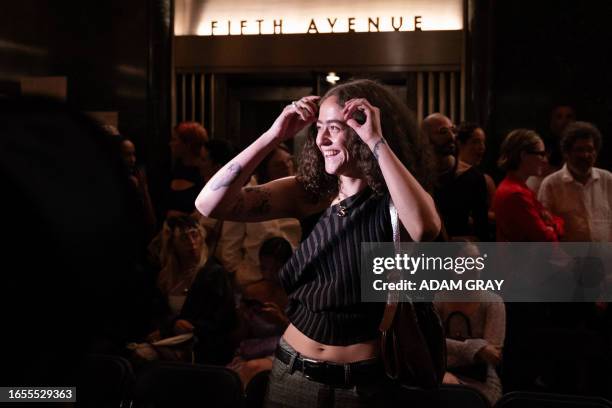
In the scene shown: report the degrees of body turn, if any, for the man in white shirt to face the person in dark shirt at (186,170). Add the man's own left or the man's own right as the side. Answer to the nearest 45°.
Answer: approximately 90° to the man's own right

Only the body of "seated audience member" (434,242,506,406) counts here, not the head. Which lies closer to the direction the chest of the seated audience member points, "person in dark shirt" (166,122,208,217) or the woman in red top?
the person in dark shirt

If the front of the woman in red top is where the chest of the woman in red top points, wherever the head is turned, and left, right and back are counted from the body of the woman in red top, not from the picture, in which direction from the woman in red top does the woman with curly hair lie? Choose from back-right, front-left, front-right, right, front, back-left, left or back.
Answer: right

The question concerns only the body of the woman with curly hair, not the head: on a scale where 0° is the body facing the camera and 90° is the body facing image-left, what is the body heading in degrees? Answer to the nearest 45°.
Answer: approximately 45°

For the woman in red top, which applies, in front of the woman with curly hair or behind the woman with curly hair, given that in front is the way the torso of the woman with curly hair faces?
behind

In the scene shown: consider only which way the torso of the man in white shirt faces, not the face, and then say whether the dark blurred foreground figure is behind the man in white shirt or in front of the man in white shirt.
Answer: in front

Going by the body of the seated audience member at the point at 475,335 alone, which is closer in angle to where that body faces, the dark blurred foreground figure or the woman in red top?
the dark blurred foreground figure

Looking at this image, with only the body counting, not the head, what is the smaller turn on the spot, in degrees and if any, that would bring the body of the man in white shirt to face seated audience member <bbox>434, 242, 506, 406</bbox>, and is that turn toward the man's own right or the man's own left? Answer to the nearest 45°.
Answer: approximately 45° to the man's own right
